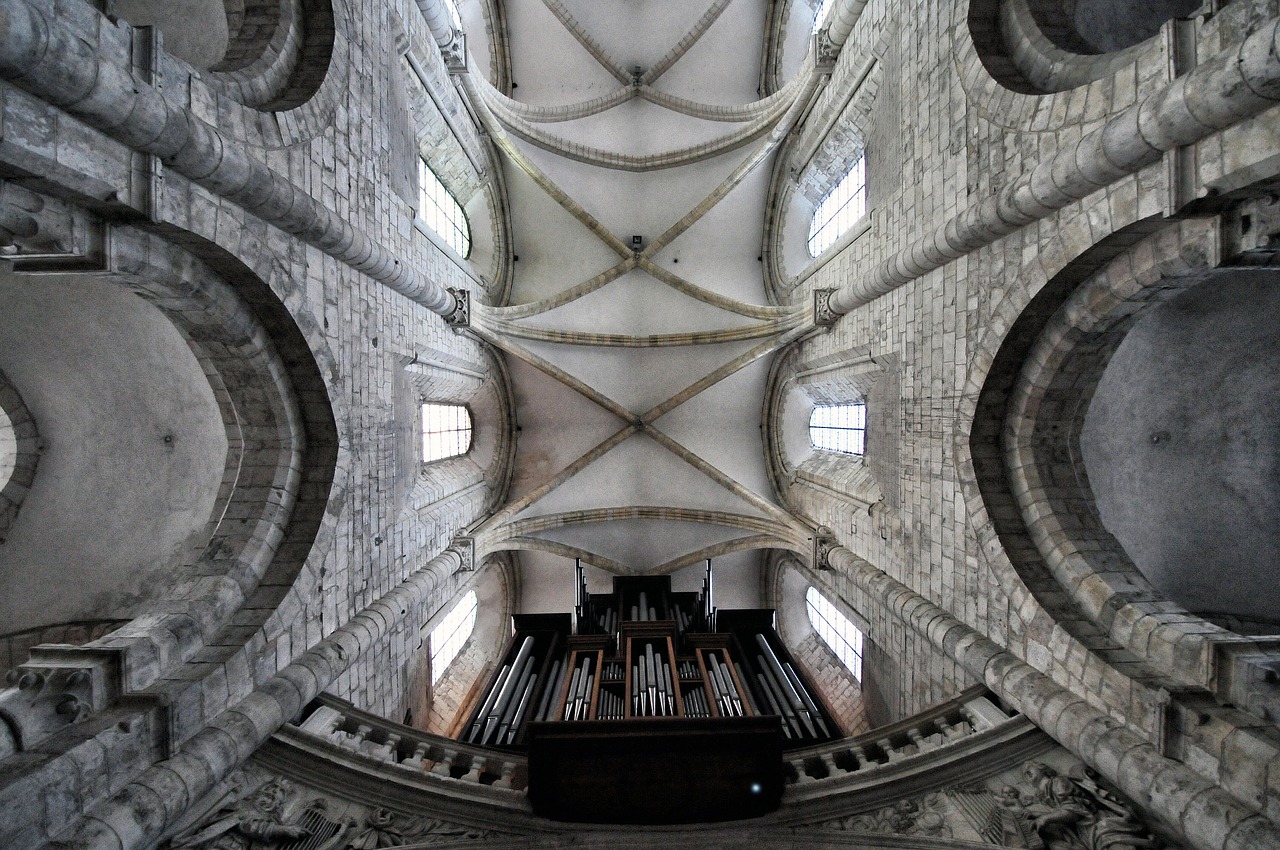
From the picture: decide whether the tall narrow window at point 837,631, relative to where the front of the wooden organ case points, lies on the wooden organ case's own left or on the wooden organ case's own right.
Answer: on the wooden organ case's own left

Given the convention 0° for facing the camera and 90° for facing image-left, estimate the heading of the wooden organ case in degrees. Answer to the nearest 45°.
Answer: approximately 0°

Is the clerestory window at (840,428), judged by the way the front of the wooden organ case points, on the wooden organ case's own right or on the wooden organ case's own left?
on the wooden organ case's own left

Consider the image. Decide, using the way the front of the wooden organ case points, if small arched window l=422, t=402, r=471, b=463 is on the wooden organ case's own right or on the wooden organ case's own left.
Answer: on the wooden organ case's own right
